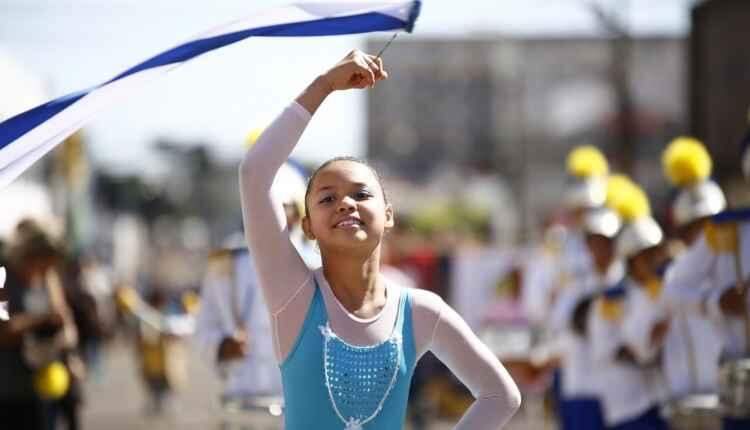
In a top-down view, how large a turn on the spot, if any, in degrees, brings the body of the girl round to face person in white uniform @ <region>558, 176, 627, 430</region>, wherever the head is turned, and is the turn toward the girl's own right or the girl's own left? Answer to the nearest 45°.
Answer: approximately 180°

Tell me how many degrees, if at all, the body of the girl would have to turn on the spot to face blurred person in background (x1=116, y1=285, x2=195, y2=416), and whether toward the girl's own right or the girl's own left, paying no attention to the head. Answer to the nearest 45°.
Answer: approximately 180°

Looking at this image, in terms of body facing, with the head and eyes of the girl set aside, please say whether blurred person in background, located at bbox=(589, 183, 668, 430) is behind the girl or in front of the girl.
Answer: behind

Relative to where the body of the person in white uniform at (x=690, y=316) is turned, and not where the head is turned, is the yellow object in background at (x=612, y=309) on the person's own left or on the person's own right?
on the person's own right

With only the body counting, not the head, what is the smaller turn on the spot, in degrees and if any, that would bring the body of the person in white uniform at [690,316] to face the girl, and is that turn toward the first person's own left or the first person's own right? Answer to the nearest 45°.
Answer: approximately 45° to the first person's own left

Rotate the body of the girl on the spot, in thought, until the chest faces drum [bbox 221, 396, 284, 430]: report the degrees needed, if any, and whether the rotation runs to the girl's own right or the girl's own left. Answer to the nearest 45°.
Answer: approximately 180°

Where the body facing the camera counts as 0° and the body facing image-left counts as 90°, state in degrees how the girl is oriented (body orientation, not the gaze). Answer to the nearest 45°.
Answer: approximately 0°
